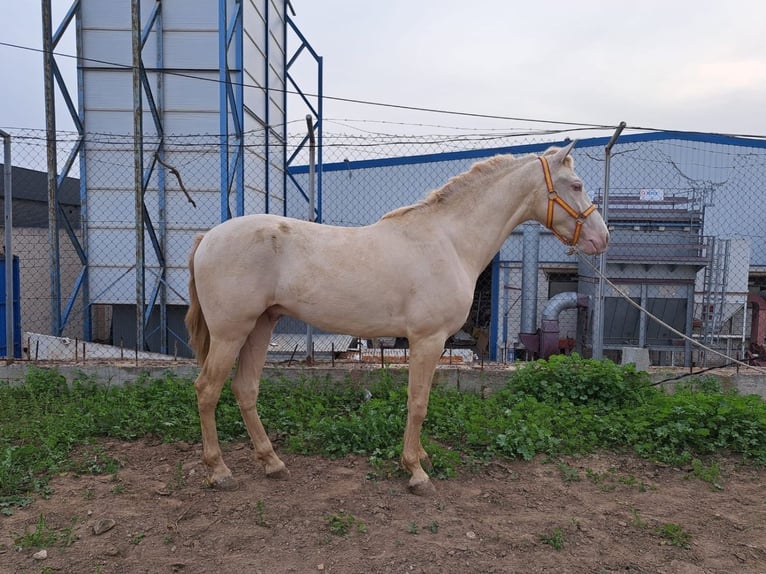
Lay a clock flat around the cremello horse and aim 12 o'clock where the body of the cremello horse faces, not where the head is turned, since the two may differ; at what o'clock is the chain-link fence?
The chain-link fence is roughly at 9 o'clock from the cremello horse.

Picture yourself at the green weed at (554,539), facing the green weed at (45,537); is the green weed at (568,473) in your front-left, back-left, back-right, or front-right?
back-right

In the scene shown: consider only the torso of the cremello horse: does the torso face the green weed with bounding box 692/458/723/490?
yes

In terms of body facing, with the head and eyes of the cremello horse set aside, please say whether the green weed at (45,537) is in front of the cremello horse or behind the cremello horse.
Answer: behind

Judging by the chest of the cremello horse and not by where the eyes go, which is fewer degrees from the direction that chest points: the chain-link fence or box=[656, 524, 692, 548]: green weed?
the green weed

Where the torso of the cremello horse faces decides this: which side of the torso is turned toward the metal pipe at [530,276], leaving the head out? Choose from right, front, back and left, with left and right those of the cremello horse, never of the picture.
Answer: left

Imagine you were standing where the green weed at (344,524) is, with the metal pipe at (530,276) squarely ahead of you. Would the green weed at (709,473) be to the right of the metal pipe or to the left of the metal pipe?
right

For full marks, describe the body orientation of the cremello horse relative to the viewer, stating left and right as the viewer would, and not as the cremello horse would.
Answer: facing to the right of the viewer
